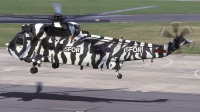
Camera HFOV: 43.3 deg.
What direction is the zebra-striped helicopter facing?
to the viewer's left
